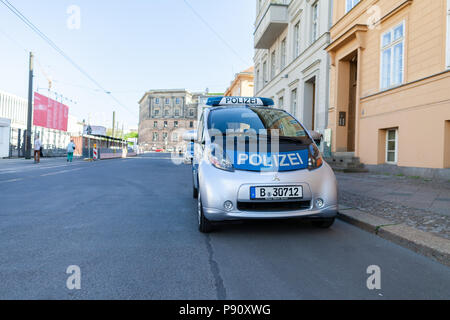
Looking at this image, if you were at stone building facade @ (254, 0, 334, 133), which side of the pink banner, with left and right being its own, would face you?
front

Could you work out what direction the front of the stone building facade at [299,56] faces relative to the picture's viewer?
facing the viewer and to the left of the viewer

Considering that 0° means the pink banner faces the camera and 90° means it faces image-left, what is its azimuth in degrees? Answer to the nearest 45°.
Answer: approximately 315°

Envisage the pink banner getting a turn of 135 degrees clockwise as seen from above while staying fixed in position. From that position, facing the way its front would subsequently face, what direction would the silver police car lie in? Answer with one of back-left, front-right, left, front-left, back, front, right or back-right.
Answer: left

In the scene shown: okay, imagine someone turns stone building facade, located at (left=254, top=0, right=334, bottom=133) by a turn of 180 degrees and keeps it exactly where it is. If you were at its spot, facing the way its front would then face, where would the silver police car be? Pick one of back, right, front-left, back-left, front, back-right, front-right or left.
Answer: back-right
